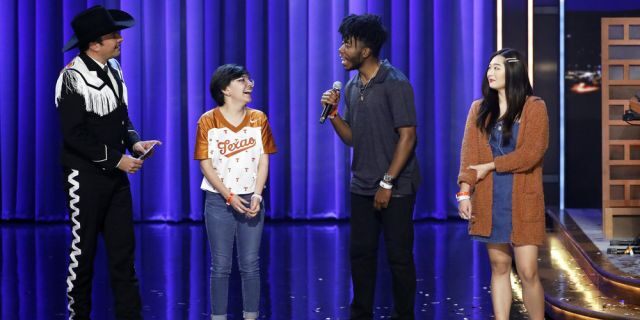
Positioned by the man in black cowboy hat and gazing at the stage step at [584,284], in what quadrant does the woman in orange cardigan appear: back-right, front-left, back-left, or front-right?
front-right

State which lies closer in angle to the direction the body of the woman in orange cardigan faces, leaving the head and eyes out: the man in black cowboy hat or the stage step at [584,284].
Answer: the man in black cowboy hat

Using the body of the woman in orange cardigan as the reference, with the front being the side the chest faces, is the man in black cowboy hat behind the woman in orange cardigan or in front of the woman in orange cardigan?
in front

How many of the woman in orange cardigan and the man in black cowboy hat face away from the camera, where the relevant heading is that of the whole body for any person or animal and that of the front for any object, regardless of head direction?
0

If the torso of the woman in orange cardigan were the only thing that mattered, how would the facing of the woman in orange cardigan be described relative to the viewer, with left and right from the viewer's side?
facing the viewer and to the left of the viewer

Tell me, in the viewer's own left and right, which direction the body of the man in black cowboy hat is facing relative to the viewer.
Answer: facing the viewer and to the right of the viewer

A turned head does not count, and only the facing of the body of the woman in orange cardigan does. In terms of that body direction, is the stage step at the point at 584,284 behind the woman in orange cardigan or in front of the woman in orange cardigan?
behind

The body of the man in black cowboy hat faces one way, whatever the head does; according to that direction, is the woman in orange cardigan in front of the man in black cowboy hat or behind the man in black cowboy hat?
in front

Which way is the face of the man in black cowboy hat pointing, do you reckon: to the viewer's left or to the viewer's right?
to the viewer's right

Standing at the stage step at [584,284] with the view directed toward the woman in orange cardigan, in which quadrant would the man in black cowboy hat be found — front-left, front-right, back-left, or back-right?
front-right
